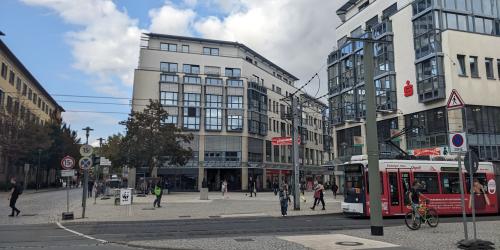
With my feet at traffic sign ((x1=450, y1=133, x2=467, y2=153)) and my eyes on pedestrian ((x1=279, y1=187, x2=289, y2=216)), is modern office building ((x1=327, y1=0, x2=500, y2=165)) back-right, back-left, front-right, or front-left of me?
front-right

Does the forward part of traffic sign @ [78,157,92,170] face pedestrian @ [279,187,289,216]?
no

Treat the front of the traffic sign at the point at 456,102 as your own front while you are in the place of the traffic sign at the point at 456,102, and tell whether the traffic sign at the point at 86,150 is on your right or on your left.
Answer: on your right

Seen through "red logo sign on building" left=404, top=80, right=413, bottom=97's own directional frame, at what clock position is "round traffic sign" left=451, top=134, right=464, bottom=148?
The round traffic sign is roughly at 12 o'clock from the red logo sign on building.

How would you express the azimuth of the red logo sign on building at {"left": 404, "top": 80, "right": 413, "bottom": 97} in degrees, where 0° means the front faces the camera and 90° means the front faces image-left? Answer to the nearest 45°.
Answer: approximately 0°

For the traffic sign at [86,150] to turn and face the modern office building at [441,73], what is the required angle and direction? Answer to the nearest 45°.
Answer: approximately 90° to its left

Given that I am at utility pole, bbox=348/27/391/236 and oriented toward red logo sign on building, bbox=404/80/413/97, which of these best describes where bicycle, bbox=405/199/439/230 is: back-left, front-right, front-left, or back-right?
front-right

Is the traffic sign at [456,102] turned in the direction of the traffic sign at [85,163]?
no

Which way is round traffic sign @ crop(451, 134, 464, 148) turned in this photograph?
toward the camera

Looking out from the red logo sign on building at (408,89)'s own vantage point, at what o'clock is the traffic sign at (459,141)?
The traffic sign is roughly at 12 o'clock from the red logo sign on building.

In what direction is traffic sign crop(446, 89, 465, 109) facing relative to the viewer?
toward the camera

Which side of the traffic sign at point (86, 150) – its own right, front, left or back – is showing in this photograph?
front

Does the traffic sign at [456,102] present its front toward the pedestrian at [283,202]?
no

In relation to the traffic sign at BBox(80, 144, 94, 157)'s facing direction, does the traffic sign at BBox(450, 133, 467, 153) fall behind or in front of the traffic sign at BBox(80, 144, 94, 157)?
in front

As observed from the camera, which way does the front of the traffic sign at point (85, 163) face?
facing the viewer
